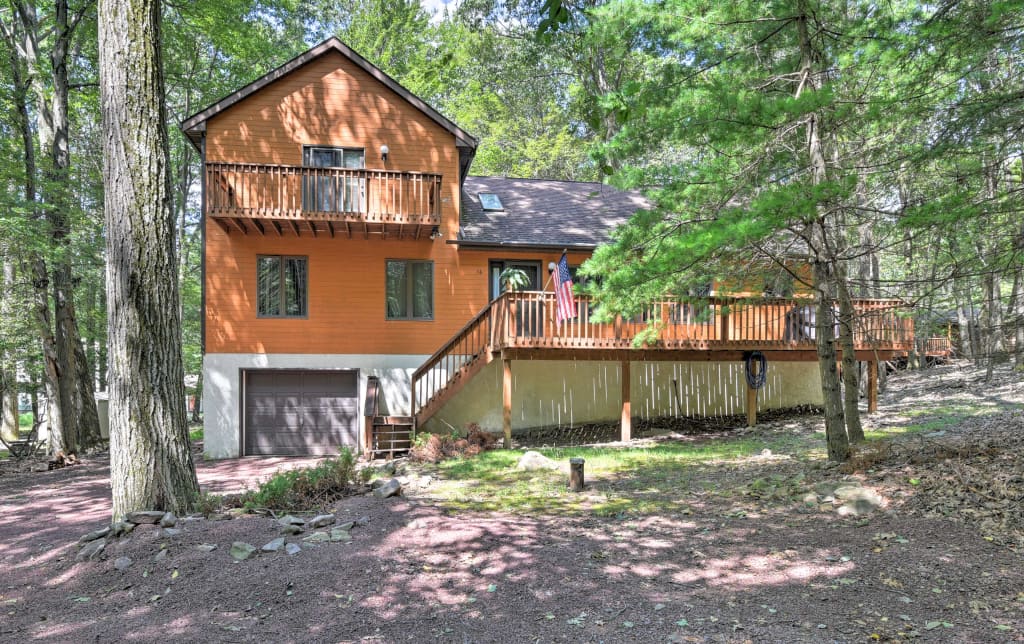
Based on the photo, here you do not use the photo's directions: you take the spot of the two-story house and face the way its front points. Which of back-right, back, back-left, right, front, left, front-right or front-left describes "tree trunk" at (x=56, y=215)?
right

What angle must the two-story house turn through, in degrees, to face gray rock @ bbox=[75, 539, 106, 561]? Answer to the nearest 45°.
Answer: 0° — it already faces it

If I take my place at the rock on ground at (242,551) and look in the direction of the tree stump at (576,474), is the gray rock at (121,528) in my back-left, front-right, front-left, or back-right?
back-left

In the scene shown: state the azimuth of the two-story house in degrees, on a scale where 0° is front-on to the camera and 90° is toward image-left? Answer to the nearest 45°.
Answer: approximately 0°

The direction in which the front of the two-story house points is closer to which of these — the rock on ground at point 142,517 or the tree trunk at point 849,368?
the rock on ground

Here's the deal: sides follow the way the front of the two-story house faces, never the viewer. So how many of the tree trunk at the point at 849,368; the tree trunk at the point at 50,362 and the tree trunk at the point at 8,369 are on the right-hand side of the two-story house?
2

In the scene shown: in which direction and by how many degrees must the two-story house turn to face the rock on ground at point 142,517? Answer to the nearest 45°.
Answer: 0° — it already faces it
